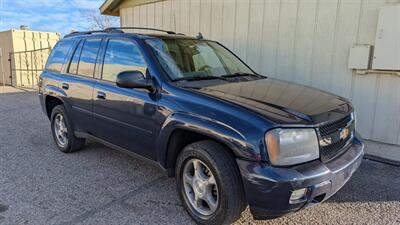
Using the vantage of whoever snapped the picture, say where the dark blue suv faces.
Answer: facing the viewer and to the right of the viewer
